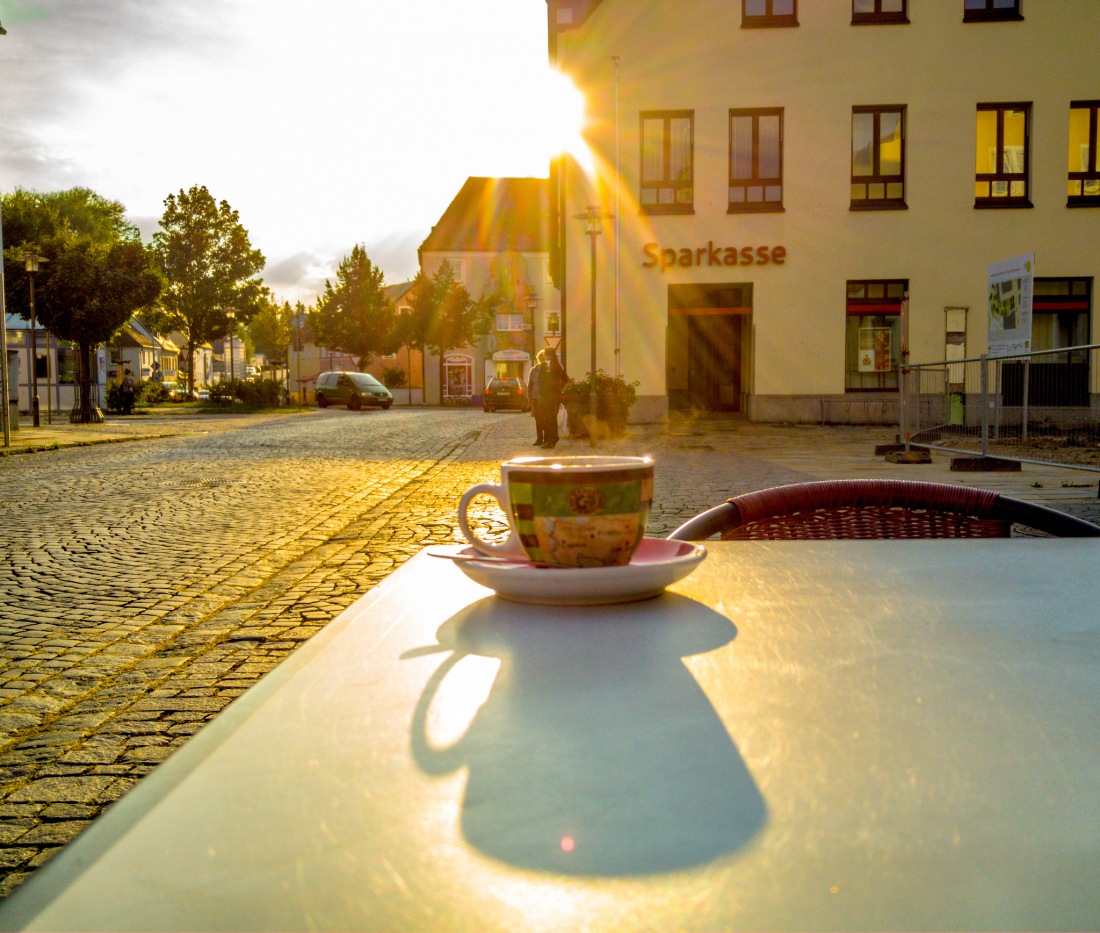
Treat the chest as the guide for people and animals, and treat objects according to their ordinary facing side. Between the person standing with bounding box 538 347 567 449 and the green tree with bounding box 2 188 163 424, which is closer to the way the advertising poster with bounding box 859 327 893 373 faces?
the person standing

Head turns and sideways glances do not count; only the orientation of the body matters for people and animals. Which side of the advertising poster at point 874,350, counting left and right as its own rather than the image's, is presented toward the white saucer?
front

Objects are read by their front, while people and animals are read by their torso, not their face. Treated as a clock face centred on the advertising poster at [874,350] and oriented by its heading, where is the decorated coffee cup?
The decorated coffee cup is roughly at 12 o'clock from the advertising poster.

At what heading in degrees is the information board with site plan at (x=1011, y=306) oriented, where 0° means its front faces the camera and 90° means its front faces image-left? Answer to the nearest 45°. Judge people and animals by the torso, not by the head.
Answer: approximately 45°

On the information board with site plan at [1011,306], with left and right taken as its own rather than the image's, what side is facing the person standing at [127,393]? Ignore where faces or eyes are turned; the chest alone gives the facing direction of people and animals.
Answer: right

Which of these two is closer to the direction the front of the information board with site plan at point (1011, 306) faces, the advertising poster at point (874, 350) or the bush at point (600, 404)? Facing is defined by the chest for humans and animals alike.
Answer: the bush

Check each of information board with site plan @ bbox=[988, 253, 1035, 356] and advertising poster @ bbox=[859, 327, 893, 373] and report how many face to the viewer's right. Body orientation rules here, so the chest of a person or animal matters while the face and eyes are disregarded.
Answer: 0

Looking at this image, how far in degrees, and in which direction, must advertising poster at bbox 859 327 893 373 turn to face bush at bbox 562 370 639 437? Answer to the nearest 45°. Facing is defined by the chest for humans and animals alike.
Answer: approximately 45° to its right

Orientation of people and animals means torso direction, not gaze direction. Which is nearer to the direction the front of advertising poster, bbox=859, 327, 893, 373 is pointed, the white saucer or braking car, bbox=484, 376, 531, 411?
the white saucer

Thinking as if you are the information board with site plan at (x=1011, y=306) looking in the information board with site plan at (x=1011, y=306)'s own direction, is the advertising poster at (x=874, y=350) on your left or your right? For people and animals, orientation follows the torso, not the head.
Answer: on your right

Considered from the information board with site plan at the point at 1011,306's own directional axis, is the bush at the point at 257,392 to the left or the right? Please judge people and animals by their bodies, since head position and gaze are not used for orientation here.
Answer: on its right
